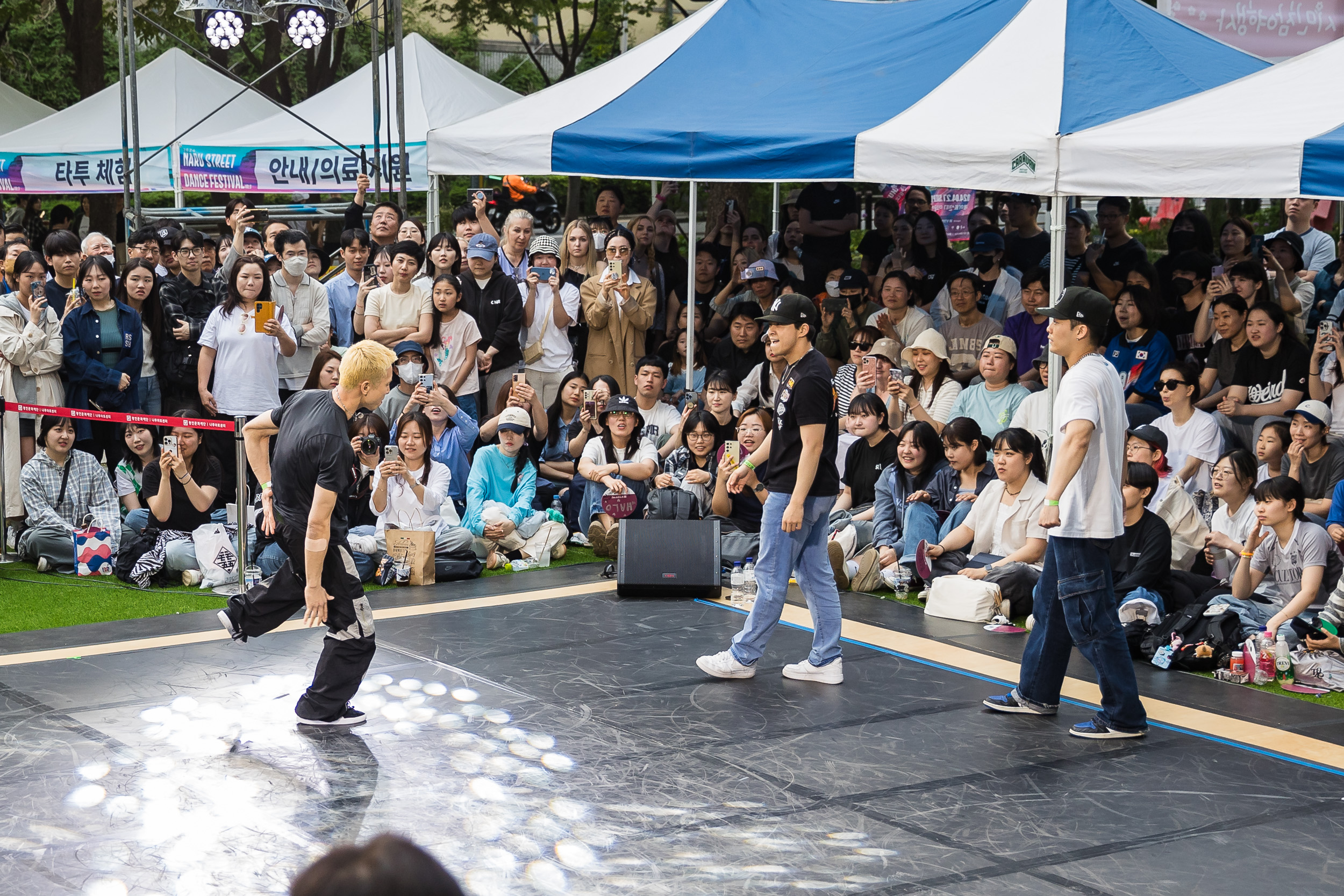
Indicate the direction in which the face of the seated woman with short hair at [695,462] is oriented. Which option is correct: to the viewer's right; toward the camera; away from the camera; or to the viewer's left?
toward the camera

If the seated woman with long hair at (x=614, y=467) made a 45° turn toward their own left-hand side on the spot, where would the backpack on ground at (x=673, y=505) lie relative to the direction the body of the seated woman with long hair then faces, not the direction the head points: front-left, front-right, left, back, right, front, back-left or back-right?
front

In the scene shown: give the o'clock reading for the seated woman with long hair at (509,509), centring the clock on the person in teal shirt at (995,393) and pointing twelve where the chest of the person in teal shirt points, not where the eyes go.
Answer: The seated woman with long hair is roughly at 1 o'clock from the person in teal shirt.

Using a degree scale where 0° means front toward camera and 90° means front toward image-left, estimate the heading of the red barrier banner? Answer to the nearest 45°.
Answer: approximately 0°

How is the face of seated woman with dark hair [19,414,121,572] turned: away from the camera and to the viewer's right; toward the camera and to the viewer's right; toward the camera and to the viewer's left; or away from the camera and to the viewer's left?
toward the camera and to the viewer's right

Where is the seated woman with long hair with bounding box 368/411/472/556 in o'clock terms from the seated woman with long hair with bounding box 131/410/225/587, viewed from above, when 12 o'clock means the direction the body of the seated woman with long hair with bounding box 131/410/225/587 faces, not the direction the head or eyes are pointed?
the seated woman with long hair with bounding box 368/411/472/556 is roughly at 8 o'clock from the seated woman with long hair with bounding box 131/410/225/587.

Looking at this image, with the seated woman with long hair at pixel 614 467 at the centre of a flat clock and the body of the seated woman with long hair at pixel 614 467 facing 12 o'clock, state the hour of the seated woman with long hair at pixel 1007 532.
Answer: the seated woman with long hair at pixel 1007 532 is roughly at 10 o'clock from the seated woman with long hair at pixel 614 467.

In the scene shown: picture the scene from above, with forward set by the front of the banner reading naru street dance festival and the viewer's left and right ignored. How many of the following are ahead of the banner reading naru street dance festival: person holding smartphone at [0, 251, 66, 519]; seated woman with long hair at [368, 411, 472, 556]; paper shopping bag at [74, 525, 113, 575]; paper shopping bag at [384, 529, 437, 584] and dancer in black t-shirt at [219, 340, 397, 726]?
5

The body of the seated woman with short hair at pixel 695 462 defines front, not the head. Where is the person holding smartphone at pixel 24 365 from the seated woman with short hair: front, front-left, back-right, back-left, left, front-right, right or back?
right

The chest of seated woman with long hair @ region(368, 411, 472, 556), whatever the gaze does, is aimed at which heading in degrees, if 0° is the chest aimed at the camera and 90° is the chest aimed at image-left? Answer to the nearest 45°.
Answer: approximately 0°

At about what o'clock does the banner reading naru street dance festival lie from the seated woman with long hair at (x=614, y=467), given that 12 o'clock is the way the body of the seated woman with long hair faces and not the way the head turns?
The banner reading naru street dance festival is roughly at 5 o'clock from the seated woman with long hair.

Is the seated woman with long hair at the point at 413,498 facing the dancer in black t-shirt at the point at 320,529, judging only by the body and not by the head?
yes

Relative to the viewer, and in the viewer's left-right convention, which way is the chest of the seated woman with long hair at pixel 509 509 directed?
facing the viewer

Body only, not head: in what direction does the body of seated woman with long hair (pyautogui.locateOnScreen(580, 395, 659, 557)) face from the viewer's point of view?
toward the camera

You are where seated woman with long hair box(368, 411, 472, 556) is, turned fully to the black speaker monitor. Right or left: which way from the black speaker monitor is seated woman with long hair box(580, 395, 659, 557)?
left

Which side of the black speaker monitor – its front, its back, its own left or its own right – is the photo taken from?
front
